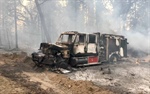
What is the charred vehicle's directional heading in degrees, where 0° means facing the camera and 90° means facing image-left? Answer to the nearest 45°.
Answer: approximately 45°
